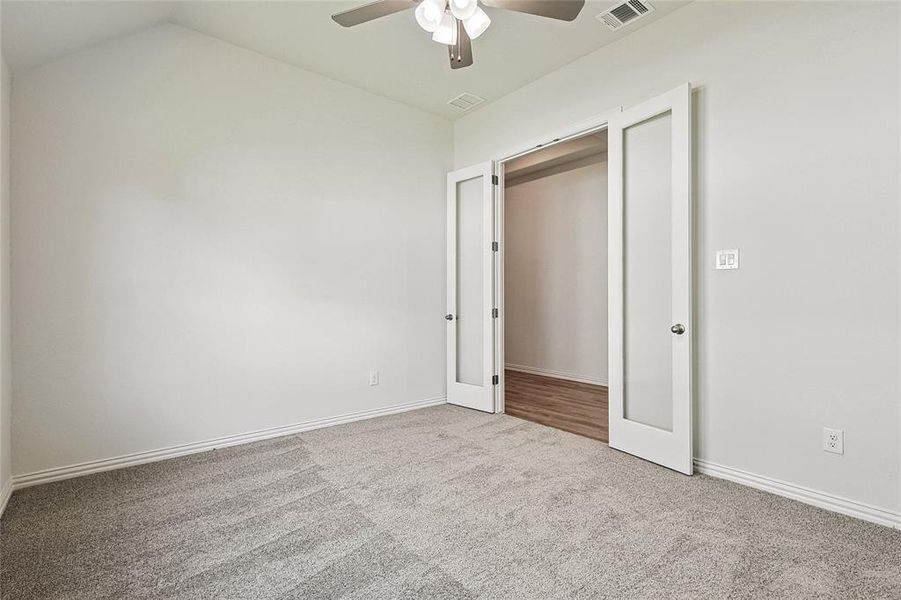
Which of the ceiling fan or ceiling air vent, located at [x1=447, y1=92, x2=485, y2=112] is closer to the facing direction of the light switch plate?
the ceiling fan

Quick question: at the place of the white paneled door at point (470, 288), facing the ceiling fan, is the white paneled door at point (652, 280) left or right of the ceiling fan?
left

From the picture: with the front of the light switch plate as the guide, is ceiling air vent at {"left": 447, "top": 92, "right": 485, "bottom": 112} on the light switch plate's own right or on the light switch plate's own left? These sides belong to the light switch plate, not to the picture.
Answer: on the light switch plate's own right

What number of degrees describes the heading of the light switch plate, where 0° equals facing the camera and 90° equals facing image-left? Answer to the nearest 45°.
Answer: approximately 0°

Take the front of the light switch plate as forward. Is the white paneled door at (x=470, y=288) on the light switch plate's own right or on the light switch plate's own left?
on the light switch plate's own right

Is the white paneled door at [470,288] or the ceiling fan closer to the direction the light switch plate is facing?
the ceiling fan
